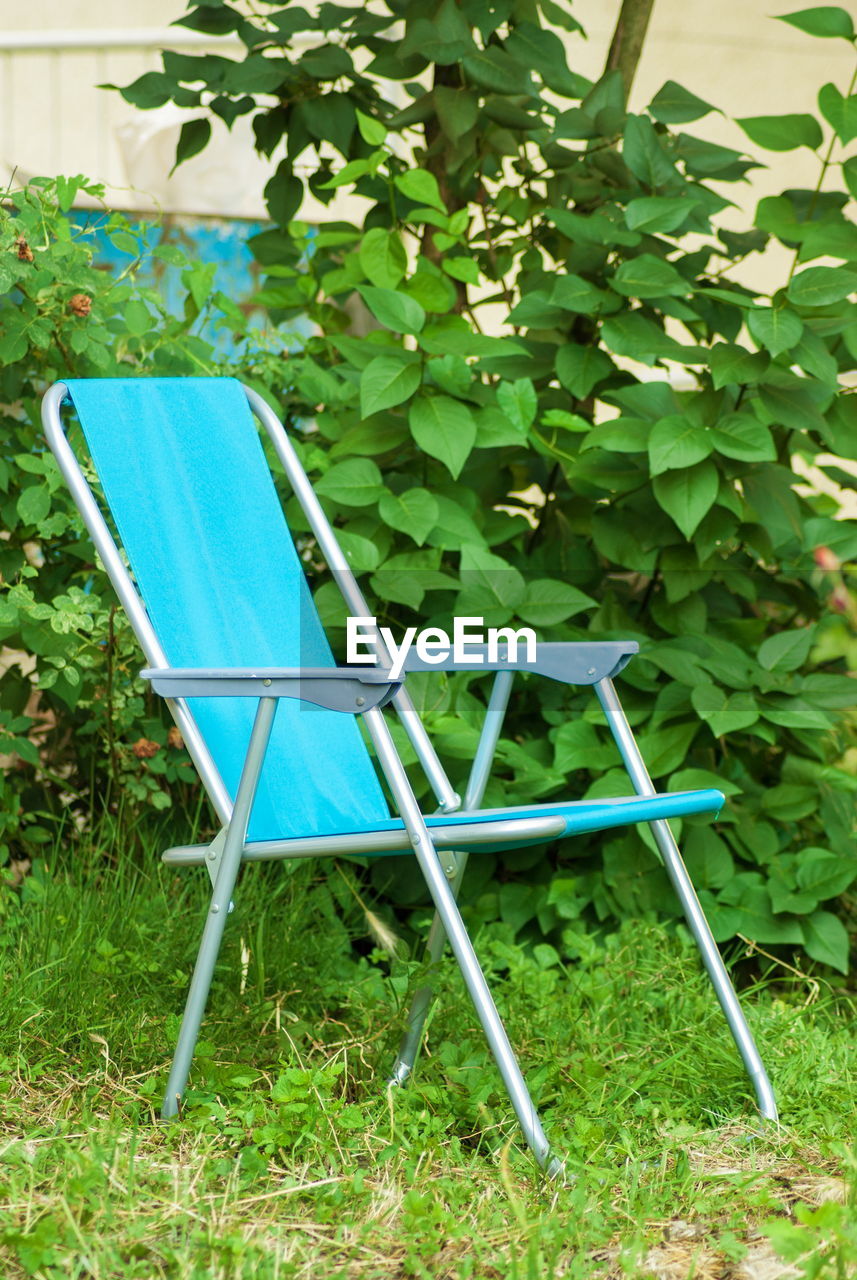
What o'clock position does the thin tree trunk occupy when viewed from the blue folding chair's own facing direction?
The thin tree trunk is roughly at 8 o'clock from the blue folding chair.

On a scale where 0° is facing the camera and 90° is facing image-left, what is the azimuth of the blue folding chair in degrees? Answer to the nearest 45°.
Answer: approximately 315°

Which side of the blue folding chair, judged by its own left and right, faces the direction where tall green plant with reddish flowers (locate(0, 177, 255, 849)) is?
back

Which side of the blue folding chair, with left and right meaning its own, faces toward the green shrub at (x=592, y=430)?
left
